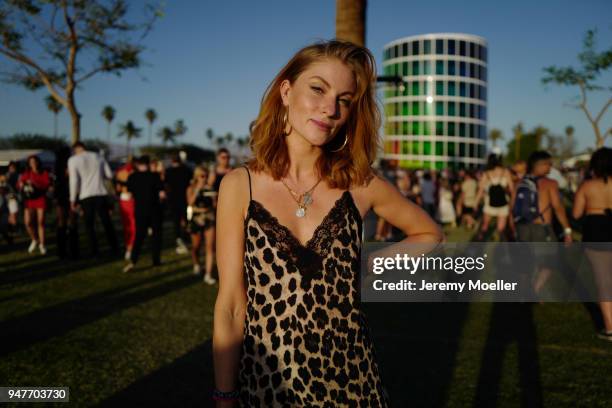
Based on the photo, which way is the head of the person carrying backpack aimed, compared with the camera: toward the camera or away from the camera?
away from the camera

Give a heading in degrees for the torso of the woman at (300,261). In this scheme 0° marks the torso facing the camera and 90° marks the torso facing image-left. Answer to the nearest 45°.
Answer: approximately 0°

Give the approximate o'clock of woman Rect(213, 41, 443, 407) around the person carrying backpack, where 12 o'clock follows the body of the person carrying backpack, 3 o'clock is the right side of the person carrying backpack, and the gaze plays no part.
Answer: The woman is roughly at 6 o'clock from the person carrying backpack.

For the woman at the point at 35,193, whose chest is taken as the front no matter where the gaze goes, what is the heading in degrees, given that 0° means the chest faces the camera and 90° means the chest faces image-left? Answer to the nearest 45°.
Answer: approximately 0°

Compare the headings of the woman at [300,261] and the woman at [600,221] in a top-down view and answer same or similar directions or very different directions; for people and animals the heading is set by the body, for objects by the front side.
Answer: very different directions

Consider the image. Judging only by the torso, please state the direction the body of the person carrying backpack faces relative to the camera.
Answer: away from the camera
